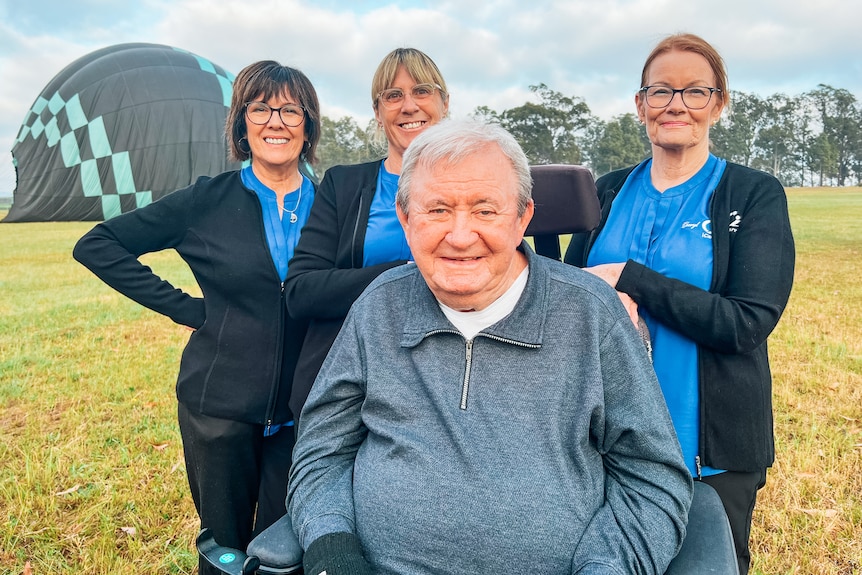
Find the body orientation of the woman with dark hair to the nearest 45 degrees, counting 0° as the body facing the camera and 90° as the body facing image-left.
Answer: approximately 315°

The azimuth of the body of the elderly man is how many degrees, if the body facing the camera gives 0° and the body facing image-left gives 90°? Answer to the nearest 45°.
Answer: approximately 0°

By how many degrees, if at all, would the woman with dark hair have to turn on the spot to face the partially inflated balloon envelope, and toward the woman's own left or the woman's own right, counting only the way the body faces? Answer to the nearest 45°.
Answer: approximately 135° to the woman's own left

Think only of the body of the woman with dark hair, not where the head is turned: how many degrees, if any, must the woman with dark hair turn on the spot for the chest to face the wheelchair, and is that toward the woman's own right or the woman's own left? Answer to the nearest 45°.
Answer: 0° — they already face it

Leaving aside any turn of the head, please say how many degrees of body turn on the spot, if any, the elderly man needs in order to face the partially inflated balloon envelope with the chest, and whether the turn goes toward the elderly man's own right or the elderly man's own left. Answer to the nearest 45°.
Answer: approximately 135° to the elderly man's own right

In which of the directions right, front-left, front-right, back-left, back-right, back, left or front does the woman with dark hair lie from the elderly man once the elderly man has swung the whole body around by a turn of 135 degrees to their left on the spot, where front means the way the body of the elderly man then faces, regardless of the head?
left

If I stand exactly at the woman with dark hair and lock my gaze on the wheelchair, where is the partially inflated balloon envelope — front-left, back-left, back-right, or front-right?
back-left
